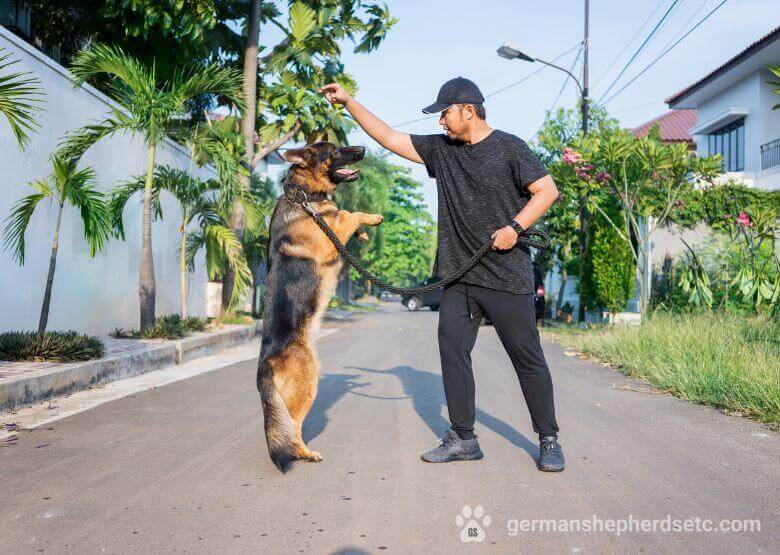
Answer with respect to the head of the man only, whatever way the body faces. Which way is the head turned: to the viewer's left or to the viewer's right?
to the viewer's left

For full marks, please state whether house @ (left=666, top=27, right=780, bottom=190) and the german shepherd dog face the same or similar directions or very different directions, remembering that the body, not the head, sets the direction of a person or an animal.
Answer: very different directions

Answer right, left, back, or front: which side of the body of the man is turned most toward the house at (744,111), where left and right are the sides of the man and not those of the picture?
back

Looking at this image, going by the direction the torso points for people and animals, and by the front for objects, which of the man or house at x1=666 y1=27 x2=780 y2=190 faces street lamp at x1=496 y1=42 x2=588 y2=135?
the house

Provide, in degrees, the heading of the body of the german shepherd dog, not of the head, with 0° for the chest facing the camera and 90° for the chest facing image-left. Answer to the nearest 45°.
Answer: approximately 270°

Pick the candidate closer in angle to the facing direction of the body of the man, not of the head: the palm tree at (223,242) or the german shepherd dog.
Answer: the german shepherd dog

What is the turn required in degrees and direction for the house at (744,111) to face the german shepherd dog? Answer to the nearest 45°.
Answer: approximately 45° to its left

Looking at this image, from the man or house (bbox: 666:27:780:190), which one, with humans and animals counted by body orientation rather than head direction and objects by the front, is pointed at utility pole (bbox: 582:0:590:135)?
the house
